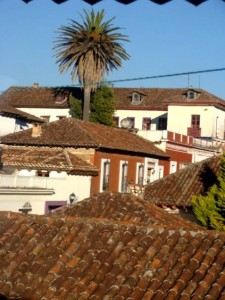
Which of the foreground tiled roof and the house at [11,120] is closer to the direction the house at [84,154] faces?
the foreground tiled roof

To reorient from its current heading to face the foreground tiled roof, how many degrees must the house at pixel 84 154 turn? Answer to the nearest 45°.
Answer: approximately 45° to its right

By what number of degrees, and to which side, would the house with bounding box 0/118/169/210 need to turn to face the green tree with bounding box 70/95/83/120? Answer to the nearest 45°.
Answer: approximately 135° to its left

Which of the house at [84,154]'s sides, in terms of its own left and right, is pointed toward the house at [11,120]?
back

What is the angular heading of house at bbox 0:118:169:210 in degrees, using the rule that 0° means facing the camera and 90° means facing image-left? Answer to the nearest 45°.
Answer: approximately 315°

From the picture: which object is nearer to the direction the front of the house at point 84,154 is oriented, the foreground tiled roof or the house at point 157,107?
the foreground tiled roof

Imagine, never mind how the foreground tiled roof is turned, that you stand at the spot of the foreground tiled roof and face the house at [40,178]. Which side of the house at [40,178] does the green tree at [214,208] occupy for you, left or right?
right

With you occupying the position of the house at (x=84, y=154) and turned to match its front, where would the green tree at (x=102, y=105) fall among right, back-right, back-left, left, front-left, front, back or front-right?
back-left
